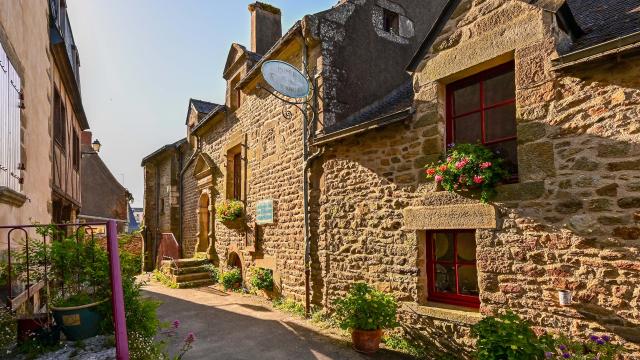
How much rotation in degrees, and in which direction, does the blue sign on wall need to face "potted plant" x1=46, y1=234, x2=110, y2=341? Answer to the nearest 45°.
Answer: approximately 45° to its left

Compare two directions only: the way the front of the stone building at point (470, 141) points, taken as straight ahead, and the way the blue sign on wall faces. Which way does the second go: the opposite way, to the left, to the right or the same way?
the same way

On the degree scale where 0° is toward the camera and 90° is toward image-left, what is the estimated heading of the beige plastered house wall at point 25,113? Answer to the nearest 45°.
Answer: approximately 315°

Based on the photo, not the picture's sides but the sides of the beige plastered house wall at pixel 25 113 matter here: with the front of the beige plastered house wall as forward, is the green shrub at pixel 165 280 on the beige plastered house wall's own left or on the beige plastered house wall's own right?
on the beige plastered house wall's own left

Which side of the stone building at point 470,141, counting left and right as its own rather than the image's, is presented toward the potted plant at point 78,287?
front

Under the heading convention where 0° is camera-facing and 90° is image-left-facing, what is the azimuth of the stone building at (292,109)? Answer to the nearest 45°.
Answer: approximately 45°

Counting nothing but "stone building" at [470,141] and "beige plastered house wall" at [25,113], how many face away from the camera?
0

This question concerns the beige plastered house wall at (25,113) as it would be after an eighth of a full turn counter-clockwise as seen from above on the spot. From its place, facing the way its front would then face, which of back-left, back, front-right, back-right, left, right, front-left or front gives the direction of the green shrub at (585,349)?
front-right

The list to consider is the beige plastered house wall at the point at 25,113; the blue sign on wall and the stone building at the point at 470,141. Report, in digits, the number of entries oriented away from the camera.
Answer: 0

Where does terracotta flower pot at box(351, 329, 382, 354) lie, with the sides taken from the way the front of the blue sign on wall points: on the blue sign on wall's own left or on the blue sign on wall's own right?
on the blue sign on wall's own left

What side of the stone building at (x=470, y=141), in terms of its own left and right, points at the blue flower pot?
front

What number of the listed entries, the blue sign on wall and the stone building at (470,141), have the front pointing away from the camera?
0

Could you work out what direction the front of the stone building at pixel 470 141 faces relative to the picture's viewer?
facing the viewer and to the left of the viewer

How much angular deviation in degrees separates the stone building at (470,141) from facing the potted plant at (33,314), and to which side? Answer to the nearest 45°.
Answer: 0° — it already faces it
